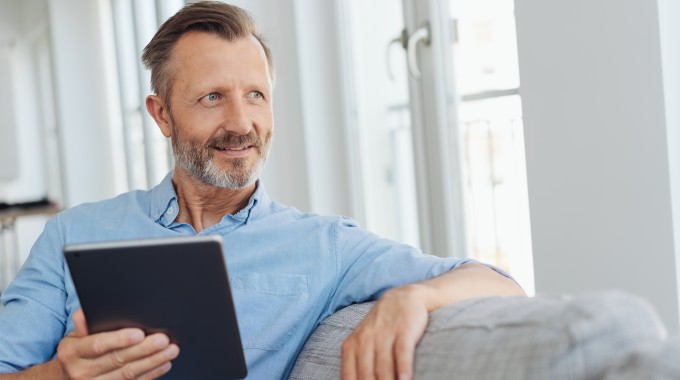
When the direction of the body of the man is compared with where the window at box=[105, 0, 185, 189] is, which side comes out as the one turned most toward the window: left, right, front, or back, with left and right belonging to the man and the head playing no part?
back

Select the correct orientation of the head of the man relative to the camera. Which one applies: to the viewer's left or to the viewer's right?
to the viewer's right

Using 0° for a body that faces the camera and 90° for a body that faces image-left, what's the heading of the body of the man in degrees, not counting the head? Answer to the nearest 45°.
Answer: approximately 0°
